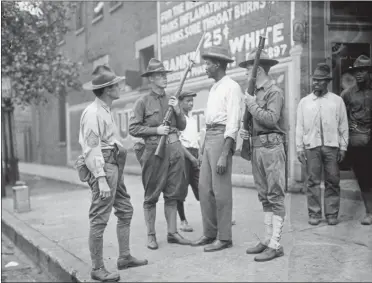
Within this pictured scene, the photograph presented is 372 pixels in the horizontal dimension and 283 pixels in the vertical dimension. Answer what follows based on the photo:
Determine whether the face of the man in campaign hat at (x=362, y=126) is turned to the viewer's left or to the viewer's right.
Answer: to the viewer's left

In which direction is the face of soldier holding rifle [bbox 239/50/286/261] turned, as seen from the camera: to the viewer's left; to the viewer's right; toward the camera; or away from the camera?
to the viewer's left

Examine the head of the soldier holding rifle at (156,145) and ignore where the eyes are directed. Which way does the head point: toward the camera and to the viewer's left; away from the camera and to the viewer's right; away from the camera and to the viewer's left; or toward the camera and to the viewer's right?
toward the camera and to the viewer's right

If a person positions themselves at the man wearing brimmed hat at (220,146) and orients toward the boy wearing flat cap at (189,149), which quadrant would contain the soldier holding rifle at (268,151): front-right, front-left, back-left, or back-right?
back-right

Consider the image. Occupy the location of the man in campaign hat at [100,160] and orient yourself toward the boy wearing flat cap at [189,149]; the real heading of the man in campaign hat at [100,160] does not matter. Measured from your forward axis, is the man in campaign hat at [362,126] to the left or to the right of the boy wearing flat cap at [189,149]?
right

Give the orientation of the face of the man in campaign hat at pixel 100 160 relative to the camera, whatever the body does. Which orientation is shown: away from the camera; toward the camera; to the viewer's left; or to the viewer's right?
to the viewer's right

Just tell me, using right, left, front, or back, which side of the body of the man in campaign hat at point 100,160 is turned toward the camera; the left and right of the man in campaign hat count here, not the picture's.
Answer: right

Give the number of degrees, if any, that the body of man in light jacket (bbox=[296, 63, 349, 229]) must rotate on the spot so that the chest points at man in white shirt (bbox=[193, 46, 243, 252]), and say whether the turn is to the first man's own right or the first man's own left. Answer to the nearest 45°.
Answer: approximately 45° to the first man's own right

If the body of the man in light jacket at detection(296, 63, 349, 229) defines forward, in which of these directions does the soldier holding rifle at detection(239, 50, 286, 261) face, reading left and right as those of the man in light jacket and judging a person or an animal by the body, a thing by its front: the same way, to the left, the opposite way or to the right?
to the right

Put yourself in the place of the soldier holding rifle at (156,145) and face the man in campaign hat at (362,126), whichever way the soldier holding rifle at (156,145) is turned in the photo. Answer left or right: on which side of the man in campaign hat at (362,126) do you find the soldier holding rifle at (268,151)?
right

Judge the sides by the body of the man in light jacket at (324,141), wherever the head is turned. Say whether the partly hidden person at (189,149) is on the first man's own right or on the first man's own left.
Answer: on the first man's own right

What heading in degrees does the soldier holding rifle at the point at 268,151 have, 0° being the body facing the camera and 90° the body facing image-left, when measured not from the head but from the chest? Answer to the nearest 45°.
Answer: approximately 90°

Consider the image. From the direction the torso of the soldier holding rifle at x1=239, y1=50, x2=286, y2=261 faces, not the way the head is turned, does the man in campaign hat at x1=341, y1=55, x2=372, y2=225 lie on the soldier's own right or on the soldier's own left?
on the soldier's own right
